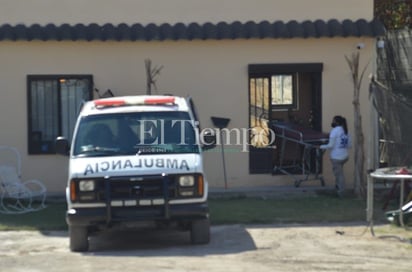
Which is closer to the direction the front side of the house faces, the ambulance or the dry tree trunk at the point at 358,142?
the ambulance

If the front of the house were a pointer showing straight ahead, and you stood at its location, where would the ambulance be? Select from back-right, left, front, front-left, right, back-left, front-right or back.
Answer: front

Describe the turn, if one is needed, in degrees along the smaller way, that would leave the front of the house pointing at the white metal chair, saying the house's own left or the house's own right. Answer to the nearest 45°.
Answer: approximately 90° to the house's own right

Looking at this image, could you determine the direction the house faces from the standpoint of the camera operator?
facing the viewer

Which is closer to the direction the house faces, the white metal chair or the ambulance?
the ambulance

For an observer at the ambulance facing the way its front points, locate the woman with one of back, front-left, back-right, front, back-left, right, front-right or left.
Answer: back-left

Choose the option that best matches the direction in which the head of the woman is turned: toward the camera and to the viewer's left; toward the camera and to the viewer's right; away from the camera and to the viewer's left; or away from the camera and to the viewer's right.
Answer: away from the camera and to the viewer's left

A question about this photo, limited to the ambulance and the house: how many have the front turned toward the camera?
2

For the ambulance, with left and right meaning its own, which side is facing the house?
back

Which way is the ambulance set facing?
toward the camera
